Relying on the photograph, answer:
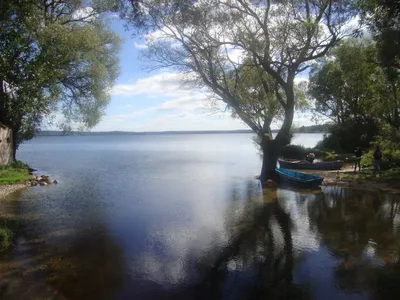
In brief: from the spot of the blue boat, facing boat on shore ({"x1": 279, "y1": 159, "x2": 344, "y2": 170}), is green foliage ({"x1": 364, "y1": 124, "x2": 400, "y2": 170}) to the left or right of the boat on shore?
right
